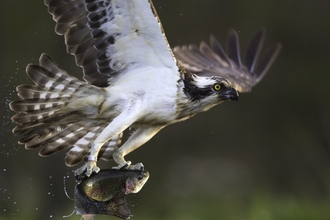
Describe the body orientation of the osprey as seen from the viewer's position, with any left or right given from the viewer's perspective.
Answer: facing to the right of the viewer
